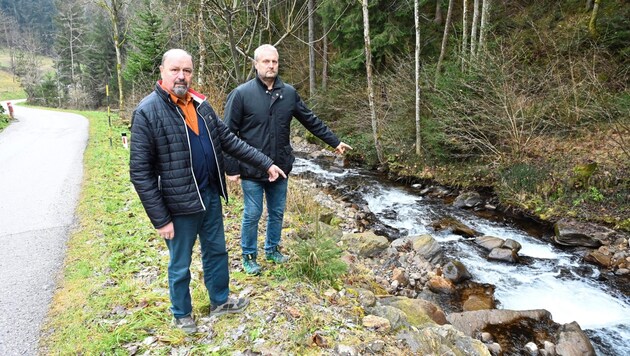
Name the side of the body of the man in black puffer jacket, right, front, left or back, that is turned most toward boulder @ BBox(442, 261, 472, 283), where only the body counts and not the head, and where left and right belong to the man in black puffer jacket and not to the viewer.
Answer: left

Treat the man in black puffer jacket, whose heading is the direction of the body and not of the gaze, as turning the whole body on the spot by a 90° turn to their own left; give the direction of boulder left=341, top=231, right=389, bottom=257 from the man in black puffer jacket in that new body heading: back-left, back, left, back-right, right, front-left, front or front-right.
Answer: front

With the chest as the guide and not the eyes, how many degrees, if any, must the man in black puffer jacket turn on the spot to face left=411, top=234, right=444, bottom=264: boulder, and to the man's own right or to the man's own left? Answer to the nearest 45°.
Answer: approximately 90° to the man's own left

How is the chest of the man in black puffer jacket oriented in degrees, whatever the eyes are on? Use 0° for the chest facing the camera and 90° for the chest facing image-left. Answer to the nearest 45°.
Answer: approximately 315°

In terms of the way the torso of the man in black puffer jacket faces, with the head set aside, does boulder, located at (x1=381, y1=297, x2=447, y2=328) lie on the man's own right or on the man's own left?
on the man's own left

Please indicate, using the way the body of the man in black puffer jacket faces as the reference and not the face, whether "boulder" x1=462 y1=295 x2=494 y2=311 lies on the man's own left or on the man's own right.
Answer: on the man's own left

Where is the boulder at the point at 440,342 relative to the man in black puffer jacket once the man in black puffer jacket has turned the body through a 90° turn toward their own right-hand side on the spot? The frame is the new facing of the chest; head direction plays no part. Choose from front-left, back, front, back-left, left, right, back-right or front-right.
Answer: back-left

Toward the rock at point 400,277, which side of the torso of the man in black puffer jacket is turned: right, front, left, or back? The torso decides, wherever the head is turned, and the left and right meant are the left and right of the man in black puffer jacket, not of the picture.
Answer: left

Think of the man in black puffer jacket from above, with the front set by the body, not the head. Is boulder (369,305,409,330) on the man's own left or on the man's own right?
on the man's own left

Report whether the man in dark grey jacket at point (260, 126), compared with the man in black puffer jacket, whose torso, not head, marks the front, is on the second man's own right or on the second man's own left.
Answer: on the second man's own left

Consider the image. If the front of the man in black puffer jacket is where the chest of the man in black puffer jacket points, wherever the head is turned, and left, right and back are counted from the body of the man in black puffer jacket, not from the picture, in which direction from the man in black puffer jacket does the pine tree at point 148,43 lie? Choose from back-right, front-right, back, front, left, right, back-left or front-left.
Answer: back-left
